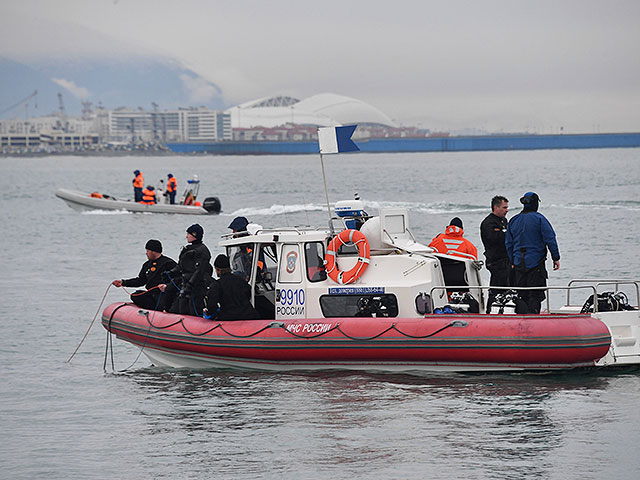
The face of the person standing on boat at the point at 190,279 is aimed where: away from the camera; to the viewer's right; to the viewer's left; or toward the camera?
to the viewer's left

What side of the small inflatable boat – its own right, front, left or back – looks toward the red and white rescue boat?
left

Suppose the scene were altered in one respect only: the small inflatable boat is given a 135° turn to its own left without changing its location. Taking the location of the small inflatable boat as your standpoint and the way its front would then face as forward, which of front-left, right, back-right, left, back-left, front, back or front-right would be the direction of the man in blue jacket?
front-right

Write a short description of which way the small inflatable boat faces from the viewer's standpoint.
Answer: facing to the left of the viewer

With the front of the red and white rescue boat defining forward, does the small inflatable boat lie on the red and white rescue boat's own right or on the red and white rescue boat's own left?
on the red and white rescue boat's own right

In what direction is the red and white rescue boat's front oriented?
to the viewer's left
